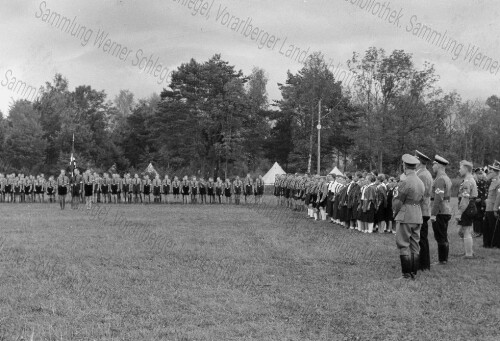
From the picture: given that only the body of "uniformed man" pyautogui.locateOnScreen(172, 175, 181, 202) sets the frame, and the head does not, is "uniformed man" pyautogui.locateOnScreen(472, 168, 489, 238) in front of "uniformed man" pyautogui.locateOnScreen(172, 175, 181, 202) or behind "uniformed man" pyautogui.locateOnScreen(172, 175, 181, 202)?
in front

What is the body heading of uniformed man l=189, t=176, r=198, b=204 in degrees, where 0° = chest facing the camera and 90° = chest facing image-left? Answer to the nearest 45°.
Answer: approximately 0°

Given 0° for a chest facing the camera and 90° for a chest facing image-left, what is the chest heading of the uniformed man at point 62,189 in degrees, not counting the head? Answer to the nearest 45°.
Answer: approximately 0°
